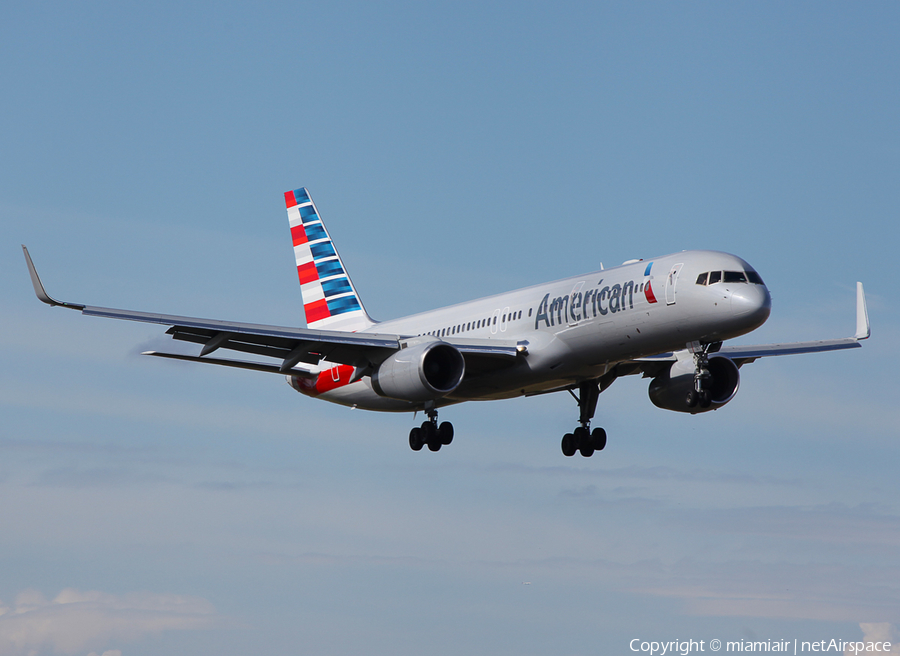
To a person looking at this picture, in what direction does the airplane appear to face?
facing the viewer and to the right of the viewer
